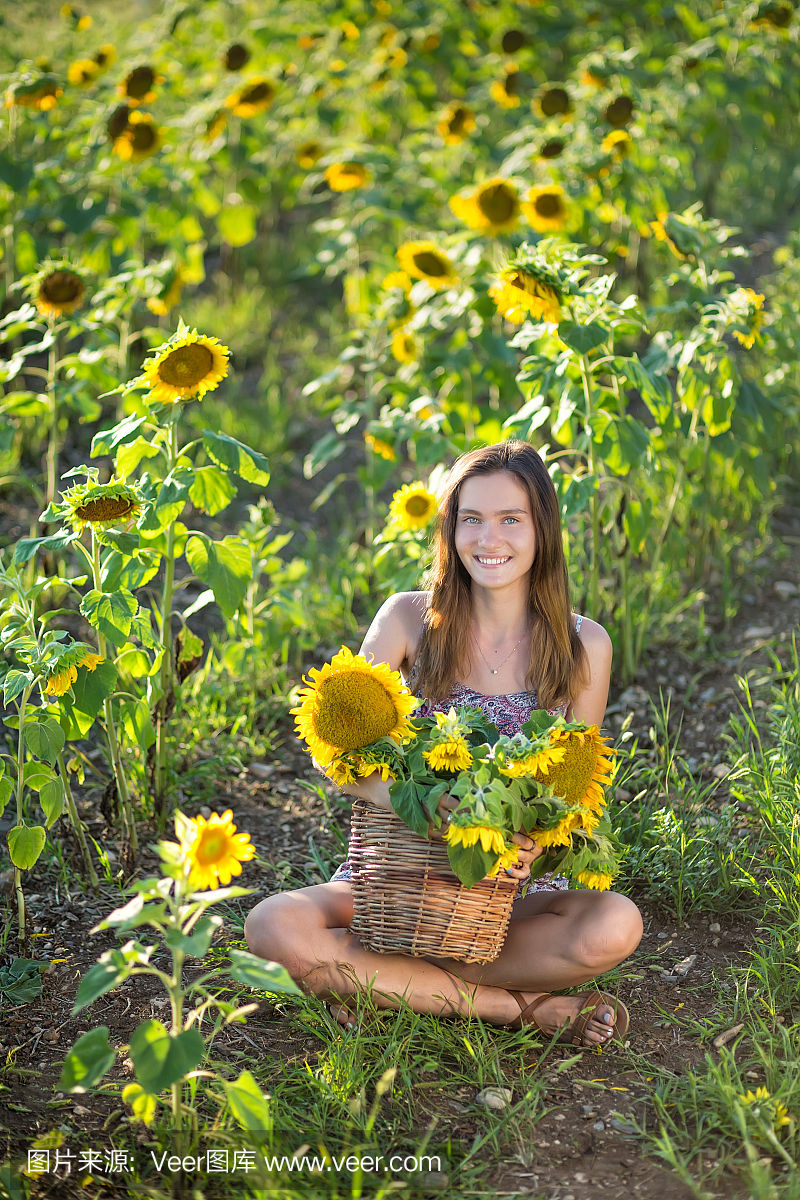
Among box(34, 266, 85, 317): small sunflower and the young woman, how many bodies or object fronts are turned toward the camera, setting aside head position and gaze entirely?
2

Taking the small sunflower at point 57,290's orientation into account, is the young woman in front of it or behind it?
in front

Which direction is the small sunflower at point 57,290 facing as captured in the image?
toward the camera

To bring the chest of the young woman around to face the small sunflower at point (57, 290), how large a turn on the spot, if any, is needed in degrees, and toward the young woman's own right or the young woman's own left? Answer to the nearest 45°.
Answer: approximately 135° to the young woman's own right

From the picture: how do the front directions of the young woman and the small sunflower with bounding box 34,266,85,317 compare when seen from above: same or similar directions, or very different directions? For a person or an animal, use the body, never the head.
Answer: same or similar directions

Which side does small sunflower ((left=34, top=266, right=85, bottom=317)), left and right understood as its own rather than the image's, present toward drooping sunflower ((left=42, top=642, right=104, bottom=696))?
front

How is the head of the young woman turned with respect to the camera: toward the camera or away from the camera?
toward the camera

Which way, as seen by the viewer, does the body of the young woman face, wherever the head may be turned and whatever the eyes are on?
toward the camera
